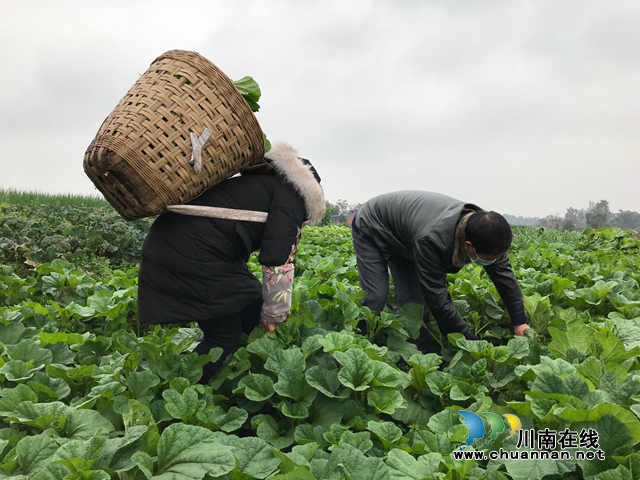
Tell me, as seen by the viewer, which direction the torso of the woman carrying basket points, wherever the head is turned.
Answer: to the viewer's right
